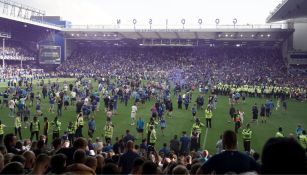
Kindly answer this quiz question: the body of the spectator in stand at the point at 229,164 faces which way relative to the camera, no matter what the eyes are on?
away from the camera
